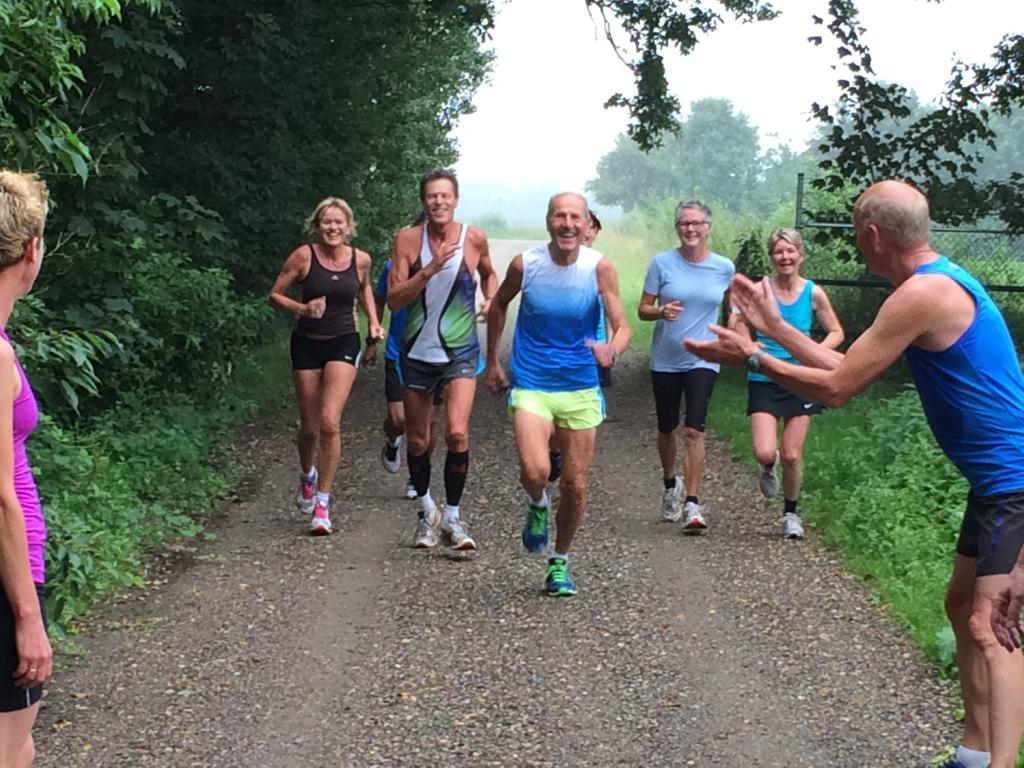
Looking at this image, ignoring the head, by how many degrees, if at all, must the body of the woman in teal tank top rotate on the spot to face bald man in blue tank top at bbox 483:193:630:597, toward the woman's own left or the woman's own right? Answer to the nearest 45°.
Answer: approximately 45° to the woman's own right

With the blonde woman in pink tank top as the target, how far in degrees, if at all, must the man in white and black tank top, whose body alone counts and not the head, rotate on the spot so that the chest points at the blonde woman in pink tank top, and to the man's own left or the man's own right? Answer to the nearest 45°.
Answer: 0° — they already face them

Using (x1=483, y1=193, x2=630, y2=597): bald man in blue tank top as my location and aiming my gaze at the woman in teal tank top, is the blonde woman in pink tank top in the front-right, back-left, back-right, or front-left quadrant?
back-right

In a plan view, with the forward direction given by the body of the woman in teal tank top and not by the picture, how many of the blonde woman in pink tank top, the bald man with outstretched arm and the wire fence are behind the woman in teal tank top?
1

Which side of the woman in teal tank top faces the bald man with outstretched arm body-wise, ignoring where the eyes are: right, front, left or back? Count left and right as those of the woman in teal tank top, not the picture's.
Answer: front

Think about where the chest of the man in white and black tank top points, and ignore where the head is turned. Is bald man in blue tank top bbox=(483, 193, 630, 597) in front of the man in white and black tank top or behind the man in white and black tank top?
in front

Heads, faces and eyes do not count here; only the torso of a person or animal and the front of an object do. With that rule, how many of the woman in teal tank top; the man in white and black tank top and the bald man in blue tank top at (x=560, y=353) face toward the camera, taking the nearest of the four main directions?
3

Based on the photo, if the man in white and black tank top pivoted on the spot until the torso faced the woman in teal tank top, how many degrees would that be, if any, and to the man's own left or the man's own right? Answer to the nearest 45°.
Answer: approximately 90° to the man's own left

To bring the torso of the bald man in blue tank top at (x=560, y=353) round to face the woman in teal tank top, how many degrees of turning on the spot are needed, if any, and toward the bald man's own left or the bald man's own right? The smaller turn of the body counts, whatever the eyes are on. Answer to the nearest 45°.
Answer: approximately 135° to the bald man's own left

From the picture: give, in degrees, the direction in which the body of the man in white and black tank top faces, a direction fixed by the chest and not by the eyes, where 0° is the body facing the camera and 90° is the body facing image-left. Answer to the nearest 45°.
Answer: approximately 0°

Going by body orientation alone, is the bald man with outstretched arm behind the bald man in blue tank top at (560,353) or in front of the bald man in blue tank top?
in front

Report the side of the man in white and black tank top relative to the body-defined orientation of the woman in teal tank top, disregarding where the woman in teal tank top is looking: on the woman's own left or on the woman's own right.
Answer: on the woman's own right

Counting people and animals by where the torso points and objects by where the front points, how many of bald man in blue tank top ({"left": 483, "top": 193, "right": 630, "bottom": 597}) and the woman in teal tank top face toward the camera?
2
